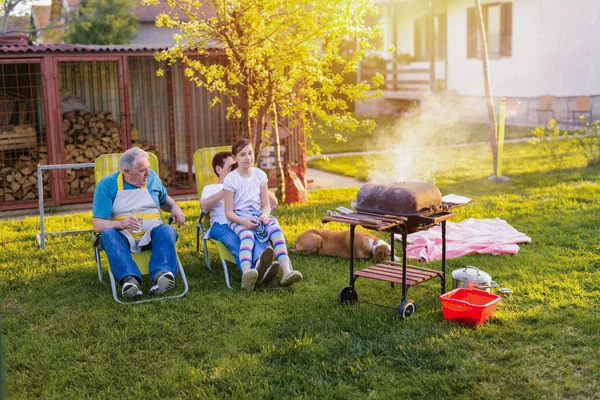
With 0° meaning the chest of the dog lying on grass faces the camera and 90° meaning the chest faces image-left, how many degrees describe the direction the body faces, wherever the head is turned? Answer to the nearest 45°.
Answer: approximately 270°

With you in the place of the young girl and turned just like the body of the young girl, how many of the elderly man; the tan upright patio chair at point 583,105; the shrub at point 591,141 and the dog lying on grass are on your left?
3

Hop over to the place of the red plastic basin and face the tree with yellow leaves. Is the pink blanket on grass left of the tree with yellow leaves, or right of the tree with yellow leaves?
right

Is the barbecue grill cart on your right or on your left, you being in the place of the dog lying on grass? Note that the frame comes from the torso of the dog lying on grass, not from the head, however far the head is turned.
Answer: on your right

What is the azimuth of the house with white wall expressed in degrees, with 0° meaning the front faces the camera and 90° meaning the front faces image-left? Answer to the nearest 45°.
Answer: approximately 45°

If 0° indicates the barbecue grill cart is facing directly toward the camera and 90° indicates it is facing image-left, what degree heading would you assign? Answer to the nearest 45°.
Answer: approximately 315°

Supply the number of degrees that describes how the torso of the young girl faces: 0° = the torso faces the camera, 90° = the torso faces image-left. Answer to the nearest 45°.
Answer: approximately 315°

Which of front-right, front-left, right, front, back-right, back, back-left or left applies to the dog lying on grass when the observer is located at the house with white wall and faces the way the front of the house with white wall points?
front-left

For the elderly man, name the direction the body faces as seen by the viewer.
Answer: toward the camera

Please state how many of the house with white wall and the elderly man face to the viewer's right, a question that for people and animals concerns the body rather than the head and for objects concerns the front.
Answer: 0

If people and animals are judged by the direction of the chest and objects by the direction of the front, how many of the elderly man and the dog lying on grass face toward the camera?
1

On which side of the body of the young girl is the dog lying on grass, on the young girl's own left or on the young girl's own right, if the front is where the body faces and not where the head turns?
on the young girl's own left

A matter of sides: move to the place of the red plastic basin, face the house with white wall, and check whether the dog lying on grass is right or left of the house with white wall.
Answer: left

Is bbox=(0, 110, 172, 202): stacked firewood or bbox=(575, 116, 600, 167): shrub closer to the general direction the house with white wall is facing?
the stacked firewood

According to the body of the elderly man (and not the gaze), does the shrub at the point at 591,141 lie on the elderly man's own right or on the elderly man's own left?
on the elderly man's own left

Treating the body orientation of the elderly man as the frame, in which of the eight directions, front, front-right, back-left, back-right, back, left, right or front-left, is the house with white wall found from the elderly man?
back-left

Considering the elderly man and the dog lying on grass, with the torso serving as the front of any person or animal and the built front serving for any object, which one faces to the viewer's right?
the dog lying on grass

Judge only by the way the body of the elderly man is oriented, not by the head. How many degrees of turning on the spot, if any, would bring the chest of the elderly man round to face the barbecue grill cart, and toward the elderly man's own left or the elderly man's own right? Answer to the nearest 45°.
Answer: approximately 45° to the elderly man's own left
